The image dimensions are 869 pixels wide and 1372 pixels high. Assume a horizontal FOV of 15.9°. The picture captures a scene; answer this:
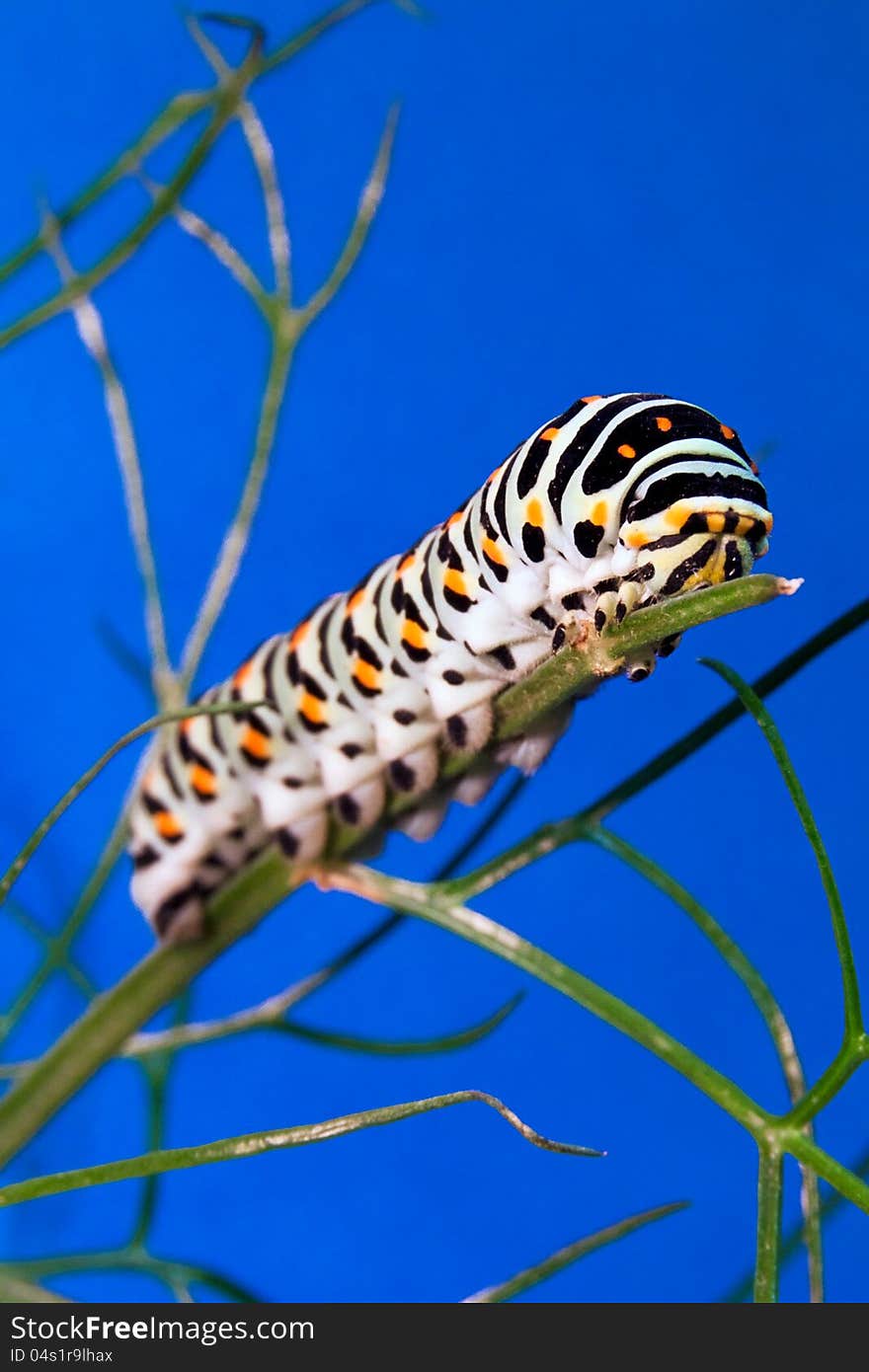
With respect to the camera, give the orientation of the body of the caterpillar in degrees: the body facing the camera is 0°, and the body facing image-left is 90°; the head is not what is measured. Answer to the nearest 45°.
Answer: approximately 315°
